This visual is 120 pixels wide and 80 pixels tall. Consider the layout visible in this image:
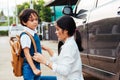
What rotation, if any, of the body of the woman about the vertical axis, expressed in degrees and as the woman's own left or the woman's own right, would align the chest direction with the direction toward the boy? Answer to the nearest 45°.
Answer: approximately 45° to the woman's own right

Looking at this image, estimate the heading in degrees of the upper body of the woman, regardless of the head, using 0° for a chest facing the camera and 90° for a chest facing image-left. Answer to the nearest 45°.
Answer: approximately 90°

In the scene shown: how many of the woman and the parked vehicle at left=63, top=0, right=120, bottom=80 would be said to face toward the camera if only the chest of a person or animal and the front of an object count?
0

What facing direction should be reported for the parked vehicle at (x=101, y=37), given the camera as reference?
facing away from the viewer and to the left of the viewer

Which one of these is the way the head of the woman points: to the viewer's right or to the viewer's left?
to the viewer's left

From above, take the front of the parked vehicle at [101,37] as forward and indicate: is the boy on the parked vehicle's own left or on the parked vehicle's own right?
on the parked vehicle's own left

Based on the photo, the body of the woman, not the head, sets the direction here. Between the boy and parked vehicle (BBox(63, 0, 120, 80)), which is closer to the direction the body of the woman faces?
the boy
